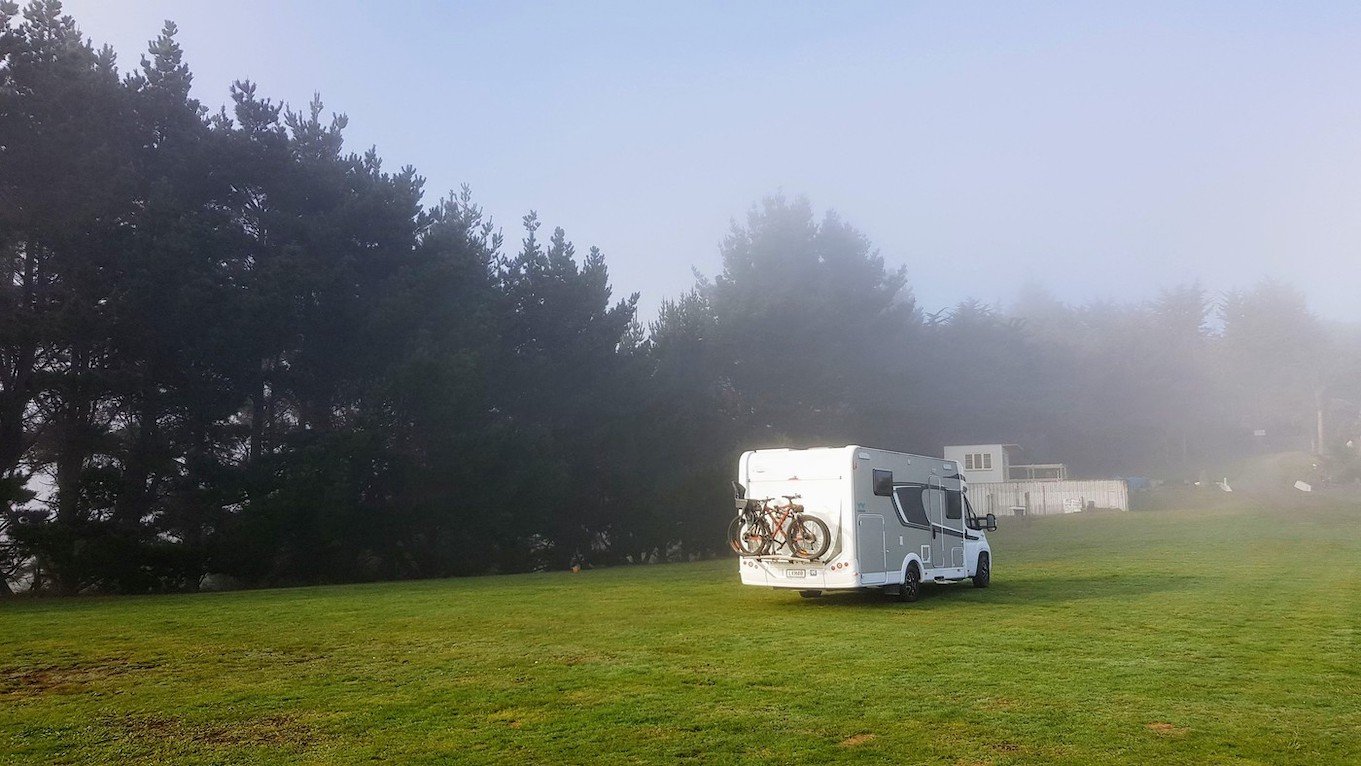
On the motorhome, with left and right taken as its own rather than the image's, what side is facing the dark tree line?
left

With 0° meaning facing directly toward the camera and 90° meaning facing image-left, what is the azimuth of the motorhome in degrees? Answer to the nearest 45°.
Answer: approximately 225°
